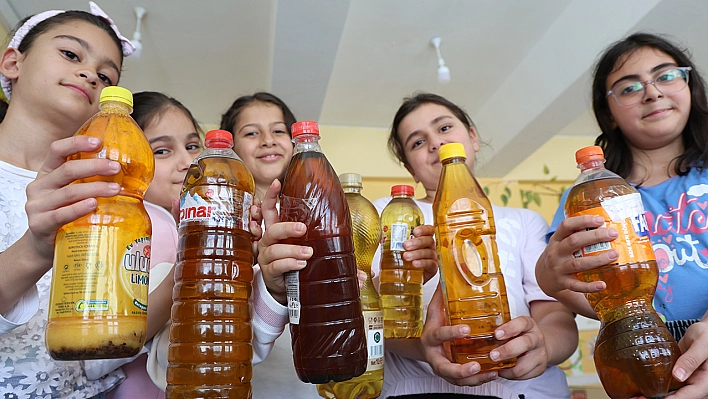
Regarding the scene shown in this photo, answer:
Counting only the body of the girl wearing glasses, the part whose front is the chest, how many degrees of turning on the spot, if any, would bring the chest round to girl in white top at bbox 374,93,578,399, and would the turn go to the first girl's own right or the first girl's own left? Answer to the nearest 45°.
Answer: approximately 90° to the first girl's own right

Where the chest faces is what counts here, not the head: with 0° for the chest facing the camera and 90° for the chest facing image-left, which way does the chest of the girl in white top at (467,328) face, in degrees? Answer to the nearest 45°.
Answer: approximately 0°

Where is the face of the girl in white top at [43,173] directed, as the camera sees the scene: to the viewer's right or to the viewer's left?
to the viewer's right

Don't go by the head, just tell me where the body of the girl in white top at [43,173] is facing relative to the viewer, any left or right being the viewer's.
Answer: facing the viewer and to the right of the viewer

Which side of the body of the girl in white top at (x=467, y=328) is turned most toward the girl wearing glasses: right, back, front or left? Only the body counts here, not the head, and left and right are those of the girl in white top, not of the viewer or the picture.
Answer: left

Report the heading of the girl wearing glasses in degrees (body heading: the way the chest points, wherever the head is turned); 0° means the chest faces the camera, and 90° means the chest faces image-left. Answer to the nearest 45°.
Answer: approximately 0°

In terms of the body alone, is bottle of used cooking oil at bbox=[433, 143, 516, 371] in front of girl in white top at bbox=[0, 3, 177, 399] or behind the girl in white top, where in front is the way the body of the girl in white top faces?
in front

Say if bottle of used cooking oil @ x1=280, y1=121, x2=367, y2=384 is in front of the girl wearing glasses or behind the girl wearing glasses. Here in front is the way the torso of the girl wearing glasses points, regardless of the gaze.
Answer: in front

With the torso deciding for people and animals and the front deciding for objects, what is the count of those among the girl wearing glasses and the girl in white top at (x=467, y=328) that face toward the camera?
2
